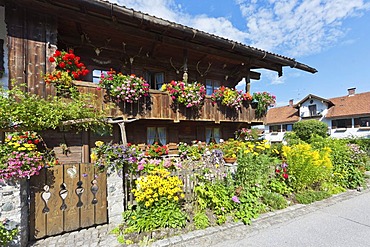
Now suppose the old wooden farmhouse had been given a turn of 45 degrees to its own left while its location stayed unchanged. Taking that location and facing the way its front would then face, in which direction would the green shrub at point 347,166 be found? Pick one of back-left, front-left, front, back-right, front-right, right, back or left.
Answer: front

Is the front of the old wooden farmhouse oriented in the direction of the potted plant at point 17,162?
no

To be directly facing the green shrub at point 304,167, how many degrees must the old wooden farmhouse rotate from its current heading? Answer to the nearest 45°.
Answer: approximately 45° to its left

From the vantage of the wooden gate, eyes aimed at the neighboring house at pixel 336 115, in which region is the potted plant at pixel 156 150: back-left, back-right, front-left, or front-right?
front-left

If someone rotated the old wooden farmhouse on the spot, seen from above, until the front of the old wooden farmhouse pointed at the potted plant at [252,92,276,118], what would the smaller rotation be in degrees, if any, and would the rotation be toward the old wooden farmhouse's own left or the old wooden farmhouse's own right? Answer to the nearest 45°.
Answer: approximately 45° to the old wooden farmhouse's own left

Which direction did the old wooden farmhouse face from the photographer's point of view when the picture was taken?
facing the viewer and to the right of the viewer

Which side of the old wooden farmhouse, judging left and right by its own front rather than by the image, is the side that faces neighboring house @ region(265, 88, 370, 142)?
left

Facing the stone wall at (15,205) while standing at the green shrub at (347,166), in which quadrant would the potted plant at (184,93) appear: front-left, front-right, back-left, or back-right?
front-right

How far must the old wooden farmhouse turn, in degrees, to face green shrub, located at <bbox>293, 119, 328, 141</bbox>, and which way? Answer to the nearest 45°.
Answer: approximately 90° to its left
